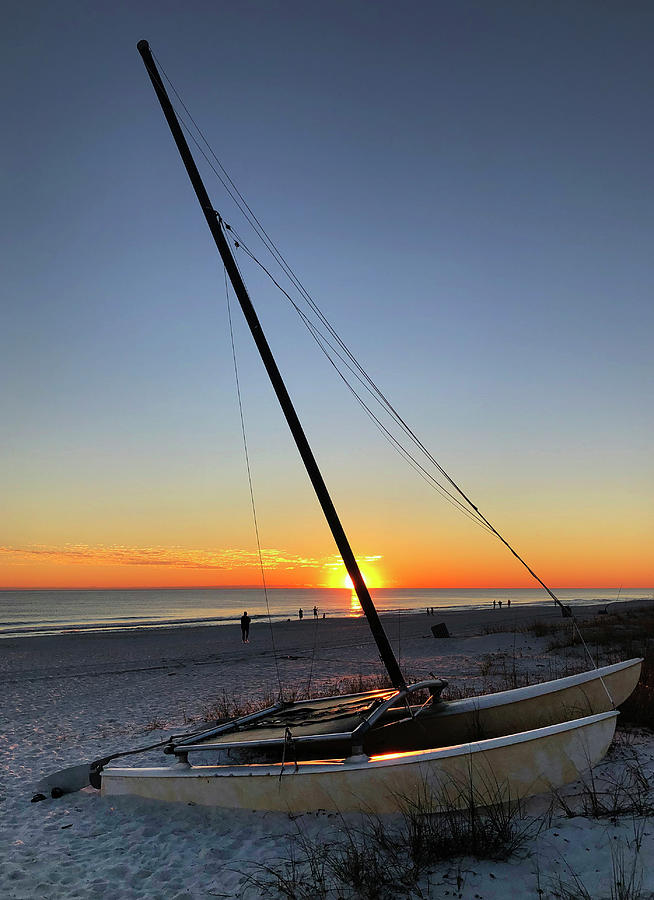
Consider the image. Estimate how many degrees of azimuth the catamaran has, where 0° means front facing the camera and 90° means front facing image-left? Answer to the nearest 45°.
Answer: approximately 270°
